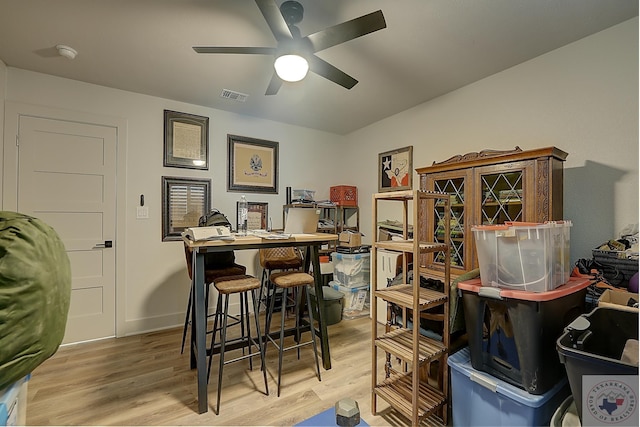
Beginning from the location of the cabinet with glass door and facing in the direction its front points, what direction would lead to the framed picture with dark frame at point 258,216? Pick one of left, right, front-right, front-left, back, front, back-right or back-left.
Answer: front-right

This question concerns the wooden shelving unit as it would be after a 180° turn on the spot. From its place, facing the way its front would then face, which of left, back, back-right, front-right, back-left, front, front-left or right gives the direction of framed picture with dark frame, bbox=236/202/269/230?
left

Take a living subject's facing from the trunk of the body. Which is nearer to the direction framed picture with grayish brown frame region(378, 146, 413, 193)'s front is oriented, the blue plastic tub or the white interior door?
the white interior door

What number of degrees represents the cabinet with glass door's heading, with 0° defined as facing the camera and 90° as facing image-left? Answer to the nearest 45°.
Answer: approximately 45°

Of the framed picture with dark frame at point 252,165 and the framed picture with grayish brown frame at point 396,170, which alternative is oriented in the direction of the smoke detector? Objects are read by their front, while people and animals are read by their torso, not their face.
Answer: the framed picture with grayish brown frame at point 396,170

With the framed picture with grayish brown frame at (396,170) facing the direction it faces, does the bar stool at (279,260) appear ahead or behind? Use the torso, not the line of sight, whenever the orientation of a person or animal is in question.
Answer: ahead

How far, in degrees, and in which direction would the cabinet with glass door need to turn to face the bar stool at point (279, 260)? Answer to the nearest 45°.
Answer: approximately 45° to its right

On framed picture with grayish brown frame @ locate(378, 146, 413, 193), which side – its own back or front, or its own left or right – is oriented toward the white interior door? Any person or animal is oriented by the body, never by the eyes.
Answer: front

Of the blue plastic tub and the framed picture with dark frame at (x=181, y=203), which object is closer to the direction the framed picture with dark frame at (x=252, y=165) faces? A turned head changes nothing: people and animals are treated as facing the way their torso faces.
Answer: the blue plastic tub

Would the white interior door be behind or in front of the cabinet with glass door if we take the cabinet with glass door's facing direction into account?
in front

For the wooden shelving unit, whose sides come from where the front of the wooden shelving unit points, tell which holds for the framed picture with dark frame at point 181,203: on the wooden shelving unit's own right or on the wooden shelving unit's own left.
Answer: on the wooden shelving unit's own right
